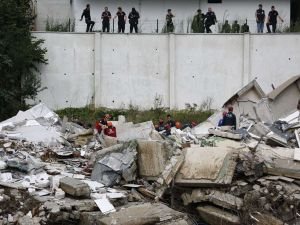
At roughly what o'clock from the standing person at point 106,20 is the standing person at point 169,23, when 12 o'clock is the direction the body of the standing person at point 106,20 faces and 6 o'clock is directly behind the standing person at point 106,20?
the standing person at point 169,23 is roughly at 9 o'clock from the standing person at point 106,20.

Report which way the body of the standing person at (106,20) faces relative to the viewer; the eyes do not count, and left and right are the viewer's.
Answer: facing the viewer

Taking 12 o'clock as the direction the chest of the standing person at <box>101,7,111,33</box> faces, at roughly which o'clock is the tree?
The tree is roughly at 2 o'clock from the standing person.

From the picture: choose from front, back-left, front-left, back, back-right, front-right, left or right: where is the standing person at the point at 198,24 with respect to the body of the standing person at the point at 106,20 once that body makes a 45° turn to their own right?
back-left

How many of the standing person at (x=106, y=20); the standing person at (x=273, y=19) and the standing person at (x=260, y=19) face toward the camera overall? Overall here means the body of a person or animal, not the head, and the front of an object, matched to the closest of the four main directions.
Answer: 3

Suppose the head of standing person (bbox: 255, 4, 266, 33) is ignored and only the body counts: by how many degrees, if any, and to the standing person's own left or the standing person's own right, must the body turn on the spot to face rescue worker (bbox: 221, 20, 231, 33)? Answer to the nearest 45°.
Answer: approximately 90° to the standing person's own right

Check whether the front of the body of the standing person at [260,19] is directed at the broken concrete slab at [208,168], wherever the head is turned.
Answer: yes

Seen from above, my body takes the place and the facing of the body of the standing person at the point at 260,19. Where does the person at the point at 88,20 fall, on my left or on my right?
on my right

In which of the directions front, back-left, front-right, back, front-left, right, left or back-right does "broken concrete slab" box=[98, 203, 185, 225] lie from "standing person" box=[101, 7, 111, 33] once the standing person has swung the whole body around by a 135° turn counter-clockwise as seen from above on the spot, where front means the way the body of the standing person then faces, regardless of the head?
back-right

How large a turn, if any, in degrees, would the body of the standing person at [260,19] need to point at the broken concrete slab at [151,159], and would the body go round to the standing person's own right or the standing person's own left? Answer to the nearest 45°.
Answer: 0° — they already face it

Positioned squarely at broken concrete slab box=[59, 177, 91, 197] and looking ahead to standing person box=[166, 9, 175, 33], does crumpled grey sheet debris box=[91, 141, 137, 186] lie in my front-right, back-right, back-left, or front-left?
front-right

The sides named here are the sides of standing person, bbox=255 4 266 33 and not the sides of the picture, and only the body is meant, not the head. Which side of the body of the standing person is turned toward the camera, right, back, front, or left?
front
